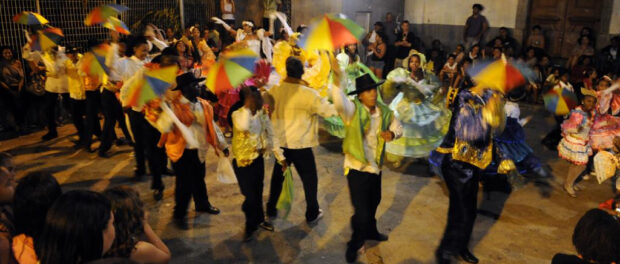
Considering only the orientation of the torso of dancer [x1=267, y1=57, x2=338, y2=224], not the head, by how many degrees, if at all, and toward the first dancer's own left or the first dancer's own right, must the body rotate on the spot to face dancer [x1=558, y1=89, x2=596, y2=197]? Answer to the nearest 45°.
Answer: approximately 90° to the first dancer's own right

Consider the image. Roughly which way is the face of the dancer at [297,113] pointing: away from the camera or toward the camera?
away from the camera

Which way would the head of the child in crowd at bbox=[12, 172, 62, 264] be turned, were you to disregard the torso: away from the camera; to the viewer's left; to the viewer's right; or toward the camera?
away from the camera

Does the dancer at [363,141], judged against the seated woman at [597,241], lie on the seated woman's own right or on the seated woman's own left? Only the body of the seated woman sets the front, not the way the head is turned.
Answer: on the seated woman's own left

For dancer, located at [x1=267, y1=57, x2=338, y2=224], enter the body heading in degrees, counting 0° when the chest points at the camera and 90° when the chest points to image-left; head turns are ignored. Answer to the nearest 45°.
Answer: approximately 180°

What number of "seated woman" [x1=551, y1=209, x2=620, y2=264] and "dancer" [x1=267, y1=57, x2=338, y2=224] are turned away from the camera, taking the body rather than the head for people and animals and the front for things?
2

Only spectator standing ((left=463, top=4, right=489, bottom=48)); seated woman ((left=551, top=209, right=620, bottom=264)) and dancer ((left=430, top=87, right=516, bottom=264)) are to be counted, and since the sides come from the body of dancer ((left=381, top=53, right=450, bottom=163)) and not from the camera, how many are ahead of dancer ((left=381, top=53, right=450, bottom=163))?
2

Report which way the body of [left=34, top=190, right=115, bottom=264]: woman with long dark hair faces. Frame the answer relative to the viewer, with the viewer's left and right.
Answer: facing away from the viewer and to the right of the viewer

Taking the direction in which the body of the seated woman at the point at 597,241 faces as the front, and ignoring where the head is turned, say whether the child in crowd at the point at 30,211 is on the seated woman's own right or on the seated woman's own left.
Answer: on the seated woman's own left

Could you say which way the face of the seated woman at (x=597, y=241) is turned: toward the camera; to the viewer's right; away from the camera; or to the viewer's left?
away from the camera

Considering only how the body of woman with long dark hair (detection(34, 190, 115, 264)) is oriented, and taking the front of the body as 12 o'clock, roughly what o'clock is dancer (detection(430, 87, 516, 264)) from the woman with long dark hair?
The dancer is roughly at 1 o'clock from the woman with long dark hair.

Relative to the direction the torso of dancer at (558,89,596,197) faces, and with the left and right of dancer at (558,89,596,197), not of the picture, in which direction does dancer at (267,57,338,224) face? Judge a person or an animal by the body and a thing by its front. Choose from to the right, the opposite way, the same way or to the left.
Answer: the opposite way
